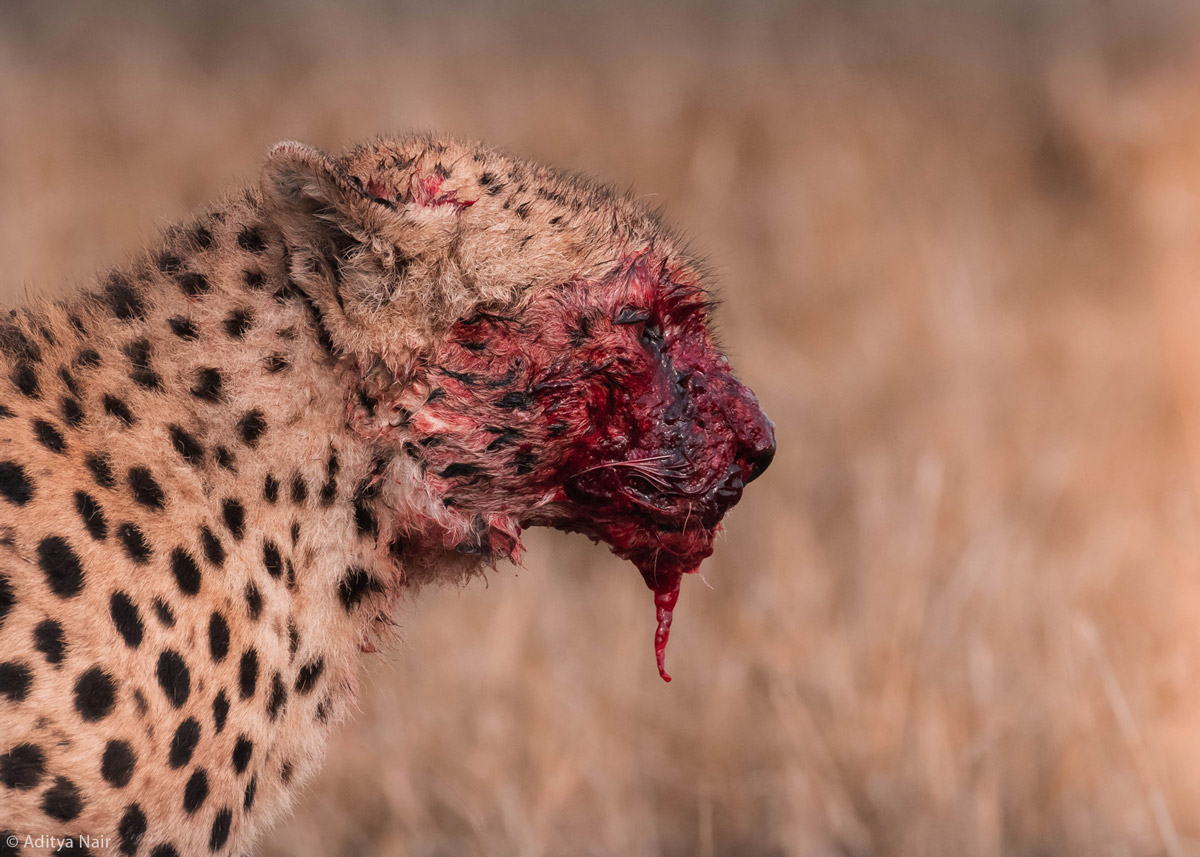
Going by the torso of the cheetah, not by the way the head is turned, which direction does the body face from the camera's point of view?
to the viewer's right
